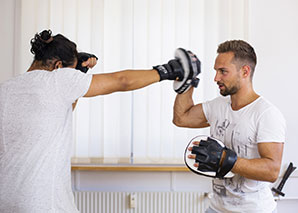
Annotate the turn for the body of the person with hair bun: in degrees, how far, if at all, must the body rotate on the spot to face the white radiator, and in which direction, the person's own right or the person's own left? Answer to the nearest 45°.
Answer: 0° — they already face it

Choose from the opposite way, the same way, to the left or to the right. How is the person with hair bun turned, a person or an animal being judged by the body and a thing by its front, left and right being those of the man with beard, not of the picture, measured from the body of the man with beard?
the opposite way

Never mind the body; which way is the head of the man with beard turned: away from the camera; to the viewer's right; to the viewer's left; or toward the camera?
to the viewer's left

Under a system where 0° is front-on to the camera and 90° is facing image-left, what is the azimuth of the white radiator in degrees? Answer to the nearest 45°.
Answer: approximately 0°

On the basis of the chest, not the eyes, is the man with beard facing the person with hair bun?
yes

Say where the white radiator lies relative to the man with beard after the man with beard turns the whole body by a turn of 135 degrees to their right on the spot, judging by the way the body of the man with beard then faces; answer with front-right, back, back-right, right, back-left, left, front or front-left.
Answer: front-left

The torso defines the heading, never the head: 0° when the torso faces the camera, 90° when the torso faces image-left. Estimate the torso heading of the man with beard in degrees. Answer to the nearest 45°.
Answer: approximately 45°

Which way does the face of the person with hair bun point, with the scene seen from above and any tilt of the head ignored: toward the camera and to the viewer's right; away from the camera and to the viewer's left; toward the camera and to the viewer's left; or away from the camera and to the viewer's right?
away from the camera and to the viewer's right

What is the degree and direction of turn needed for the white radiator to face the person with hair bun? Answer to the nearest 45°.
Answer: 0° — it already faces them

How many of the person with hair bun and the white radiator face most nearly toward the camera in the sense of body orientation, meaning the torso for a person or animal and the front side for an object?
1

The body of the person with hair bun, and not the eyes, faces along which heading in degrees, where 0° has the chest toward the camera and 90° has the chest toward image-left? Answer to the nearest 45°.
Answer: approximately 225°
